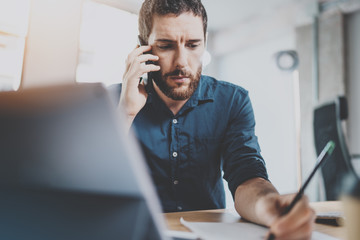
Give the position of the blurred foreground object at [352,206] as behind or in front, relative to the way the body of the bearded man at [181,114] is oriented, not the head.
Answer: in front

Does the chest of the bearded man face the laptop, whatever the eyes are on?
yes

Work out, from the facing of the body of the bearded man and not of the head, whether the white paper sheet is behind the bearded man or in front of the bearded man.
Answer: in front

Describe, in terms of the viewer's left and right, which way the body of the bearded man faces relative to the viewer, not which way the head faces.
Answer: facing the viewer
